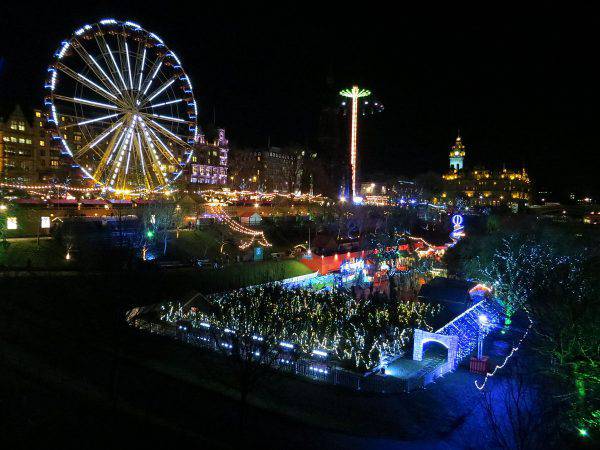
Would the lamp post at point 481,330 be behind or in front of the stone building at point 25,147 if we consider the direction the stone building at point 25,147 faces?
in front

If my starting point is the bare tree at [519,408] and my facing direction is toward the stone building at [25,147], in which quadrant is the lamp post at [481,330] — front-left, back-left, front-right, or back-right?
front-right

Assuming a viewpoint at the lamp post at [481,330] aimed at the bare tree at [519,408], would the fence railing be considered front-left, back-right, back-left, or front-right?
front-right

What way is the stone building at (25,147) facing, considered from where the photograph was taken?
facing the viewer and to the right of the viewer

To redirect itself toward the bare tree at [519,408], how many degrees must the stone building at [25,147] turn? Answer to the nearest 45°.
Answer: approximately 45° to its right

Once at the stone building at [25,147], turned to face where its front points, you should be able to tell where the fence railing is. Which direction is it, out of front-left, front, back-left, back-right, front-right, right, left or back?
front-right

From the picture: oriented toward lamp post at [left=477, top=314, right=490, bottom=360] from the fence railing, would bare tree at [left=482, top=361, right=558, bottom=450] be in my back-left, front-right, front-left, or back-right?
front-right
